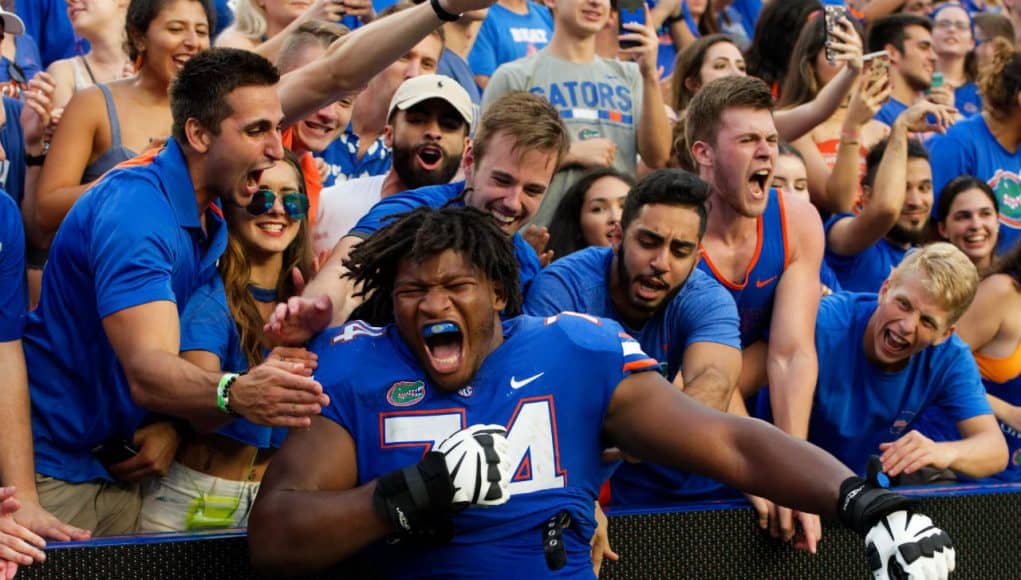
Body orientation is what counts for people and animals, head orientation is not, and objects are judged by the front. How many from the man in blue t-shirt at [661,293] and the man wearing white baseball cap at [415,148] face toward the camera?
2

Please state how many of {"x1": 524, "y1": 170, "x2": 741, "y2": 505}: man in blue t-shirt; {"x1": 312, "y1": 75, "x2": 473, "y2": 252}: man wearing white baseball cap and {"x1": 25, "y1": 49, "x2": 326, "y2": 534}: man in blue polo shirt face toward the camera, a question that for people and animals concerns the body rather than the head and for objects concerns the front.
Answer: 2

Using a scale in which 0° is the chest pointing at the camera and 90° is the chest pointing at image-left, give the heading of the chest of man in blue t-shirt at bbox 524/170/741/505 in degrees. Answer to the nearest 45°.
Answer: approximately 0°

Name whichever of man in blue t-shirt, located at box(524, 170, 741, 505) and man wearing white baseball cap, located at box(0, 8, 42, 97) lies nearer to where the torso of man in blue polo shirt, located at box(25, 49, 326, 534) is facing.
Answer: the man in blue t-shirt

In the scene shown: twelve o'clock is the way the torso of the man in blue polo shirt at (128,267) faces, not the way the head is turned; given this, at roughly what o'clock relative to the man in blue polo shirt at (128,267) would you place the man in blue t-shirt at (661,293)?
the man in blue t-shirt at (661,293) is roughly at 12 o'clock from the man in blue polo shirt at (128,267).

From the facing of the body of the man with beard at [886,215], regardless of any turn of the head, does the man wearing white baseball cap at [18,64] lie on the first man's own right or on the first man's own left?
on the first man's own right

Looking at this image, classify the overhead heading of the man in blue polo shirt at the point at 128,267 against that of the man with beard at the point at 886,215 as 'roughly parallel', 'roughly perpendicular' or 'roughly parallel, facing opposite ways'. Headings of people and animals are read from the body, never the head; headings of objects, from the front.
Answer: roughly perpendicular

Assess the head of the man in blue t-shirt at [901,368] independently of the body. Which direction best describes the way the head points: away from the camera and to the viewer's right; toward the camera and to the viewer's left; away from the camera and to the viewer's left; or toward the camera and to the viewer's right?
toward the camera and to the viewer's left

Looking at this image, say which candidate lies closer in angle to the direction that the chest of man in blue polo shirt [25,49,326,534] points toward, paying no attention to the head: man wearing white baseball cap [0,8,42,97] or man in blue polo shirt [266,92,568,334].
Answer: the man in blue polo shirt

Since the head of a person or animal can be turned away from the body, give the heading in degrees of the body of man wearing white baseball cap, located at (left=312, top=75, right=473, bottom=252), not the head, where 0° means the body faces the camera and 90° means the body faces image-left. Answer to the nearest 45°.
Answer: approximately 0°

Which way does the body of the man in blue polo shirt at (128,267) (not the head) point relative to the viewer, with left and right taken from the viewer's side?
facing to the right of the viewer
